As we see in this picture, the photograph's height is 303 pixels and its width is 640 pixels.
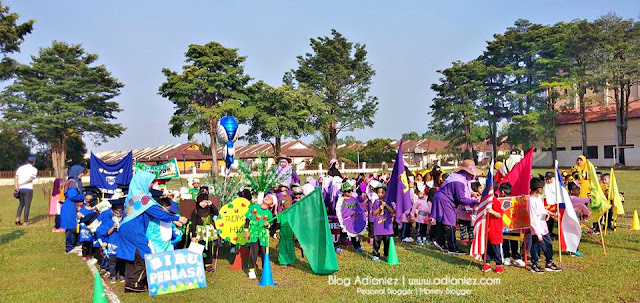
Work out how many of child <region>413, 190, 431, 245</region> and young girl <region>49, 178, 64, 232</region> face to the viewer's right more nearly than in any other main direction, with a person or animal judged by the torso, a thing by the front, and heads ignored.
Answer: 1

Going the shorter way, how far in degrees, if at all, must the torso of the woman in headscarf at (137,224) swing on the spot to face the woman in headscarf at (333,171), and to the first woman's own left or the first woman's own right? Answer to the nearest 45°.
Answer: approximately 45° to the first woman's own left

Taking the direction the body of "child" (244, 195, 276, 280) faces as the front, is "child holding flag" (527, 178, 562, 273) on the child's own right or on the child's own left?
on the child's own left

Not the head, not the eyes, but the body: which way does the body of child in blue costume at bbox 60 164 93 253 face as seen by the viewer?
to the viewer's right

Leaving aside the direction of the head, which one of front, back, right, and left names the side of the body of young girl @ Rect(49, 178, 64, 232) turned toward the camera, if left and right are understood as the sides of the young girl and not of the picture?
right
